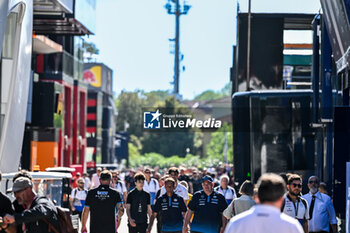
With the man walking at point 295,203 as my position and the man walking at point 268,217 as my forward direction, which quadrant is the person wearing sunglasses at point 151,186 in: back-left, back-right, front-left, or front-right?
back-right

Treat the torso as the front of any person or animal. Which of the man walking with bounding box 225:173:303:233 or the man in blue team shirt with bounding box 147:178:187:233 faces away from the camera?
the man walking

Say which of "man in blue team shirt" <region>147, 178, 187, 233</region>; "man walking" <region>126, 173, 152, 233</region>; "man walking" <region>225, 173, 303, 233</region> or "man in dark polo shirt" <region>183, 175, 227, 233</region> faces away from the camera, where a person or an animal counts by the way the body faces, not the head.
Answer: "man walking" <region>225, 173, 303, 233</region>

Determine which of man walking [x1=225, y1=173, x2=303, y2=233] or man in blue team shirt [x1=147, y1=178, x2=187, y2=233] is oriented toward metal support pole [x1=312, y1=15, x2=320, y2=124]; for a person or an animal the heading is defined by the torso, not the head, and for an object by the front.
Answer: the man walking

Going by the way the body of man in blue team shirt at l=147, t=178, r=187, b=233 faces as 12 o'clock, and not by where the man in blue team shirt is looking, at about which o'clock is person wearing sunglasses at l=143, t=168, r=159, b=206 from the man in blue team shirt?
The person wearing sunglasses is roughly at 6 o'clock from the man in blue team shirt.

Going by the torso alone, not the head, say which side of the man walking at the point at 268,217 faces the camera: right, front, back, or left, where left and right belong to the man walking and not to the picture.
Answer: back

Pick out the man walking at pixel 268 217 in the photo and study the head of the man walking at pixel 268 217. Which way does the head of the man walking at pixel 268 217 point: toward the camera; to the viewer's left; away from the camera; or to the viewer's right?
away from the camera

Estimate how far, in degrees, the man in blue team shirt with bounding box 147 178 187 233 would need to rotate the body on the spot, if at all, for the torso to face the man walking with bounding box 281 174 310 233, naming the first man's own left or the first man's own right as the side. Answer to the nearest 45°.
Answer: approximately 45° to the first man's own left

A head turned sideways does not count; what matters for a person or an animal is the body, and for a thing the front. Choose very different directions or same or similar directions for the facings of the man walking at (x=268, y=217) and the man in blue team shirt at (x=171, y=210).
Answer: very different directions
